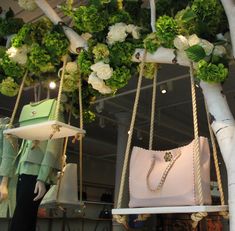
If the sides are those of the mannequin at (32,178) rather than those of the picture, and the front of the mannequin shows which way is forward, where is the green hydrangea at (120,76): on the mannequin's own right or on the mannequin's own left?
on the mannequin's own left

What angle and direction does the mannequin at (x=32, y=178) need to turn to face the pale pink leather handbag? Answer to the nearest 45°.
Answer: approximately 90° to its left

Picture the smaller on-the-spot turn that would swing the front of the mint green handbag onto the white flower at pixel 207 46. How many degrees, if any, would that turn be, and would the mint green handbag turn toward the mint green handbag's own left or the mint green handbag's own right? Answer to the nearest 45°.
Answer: approximately 90° to the mint green handbag's own left

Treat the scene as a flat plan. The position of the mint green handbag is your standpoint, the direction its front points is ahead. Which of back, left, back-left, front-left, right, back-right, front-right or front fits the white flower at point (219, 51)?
left

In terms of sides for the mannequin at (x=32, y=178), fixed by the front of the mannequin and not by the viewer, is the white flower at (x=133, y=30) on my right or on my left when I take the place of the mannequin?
on my left

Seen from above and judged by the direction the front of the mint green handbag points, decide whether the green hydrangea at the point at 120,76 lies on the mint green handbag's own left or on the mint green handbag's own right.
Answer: on the mint green handbag's own left

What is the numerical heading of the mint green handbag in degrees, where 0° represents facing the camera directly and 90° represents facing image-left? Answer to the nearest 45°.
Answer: approximately 45°

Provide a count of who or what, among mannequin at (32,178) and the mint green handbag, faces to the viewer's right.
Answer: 0

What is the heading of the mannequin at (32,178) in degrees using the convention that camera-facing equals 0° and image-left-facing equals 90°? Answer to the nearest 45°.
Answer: approximately 45°

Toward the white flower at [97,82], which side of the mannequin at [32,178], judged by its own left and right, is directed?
left

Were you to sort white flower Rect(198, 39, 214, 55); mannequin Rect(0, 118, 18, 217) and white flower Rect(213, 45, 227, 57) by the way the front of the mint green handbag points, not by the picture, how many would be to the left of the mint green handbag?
2

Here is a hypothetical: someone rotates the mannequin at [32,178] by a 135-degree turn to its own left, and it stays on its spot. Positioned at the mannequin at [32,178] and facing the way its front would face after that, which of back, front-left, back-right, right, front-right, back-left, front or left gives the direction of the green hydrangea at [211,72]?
front-right

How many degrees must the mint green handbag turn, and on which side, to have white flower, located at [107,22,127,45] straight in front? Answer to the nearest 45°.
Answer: approximately 90° to its left

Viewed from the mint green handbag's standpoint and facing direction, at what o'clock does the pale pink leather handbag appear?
The pale pink leather handbag is roughly at 9 o'clock from the mint green handbag.

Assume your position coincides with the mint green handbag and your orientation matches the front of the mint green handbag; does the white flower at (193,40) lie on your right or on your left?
on your left
